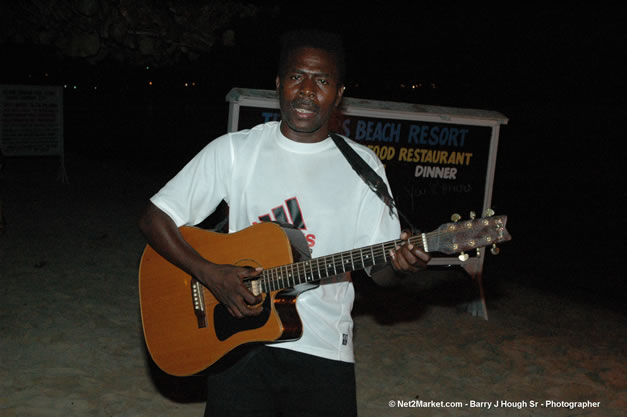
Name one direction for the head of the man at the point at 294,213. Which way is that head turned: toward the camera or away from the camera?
toward the camera

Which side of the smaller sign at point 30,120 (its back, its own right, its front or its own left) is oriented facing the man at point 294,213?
front

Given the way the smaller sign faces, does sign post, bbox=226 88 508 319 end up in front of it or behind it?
in front

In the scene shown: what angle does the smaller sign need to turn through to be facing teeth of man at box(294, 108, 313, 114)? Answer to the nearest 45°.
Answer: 0° — it already faces it

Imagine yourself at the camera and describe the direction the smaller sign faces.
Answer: facing the viewer
